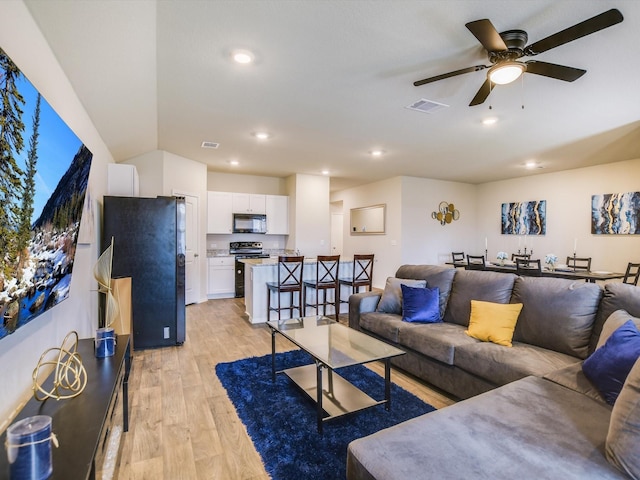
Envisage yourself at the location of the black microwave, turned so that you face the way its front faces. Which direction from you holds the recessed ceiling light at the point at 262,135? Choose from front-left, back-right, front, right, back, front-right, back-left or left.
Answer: front

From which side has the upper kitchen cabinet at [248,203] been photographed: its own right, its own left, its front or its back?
front

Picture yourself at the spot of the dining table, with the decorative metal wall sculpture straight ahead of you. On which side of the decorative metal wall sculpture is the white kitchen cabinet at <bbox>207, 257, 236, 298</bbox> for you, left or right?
left

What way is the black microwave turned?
toward the camera

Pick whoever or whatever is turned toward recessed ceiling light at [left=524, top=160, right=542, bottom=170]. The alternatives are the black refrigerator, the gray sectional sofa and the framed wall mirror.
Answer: the black refrigerator

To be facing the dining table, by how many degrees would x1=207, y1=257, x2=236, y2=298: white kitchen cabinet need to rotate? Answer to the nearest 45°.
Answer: approximately 45° to its left

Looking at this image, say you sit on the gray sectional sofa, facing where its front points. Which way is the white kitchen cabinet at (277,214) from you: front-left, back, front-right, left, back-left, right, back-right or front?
right

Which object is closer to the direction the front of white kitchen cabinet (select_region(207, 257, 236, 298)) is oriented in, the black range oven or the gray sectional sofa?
the gray sectional sofa

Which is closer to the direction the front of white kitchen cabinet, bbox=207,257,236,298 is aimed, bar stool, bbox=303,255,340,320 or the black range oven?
the bar stool

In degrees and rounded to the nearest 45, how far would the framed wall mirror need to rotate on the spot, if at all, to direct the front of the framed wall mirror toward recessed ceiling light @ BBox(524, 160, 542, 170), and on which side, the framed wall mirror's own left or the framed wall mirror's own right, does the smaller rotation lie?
approximately 90° to the framed wall mirror's own left

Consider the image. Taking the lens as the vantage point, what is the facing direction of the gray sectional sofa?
facing the viewer and to the left of the viewer

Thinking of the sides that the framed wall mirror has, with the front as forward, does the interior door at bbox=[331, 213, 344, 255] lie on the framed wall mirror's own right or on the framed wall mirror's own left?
on the framed wall mirror's own right
